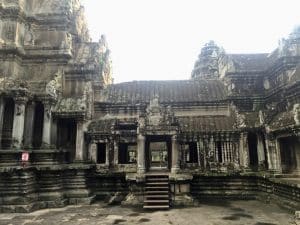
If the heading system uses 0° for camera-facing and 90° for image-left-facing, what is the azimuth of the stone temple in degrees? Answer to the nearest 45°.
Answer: approximately 0°
